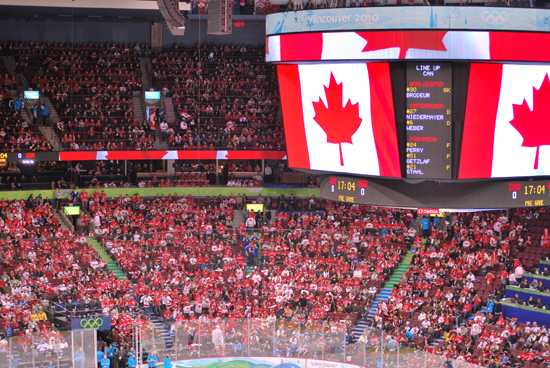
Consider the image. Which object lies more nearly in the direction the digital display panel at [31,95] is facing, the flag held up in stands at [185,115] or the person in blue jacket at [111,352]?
the person in blue jacket

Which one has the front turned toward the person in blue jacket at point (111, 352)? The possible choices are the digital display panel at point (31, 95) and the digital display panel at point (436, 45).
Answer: the digital display panel at point (31, 95)

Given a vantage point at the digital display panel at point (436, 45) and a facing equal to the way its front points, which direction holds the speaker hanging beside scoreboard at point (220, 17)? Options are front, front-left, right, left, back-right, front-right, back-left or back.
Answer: back-right

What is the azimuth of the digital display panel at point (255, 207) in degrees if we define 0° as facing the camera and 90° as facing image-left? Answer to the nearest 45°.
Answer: approximately 0°

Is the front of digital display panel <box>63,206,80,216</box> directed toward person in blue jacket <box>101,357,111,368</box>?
yes

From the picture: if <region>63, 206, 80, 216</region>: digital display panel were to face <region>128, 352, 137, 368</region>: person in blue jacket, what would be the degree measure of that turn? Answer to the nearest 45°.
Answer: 0° — it already faces them

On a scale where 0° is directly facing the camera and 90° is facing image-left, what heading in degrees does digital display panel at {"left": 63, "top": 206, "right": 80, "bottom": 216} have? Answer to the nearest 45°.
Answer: approximately 0°

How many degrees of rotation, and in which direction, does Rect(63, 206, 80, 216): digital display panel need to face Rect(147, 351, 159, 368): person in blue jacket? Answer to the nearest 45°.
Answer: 0° — it already faces them

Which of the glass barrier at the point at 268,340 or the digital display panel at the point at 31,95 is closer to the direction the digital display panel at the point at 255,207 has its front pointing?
the glass barrier
